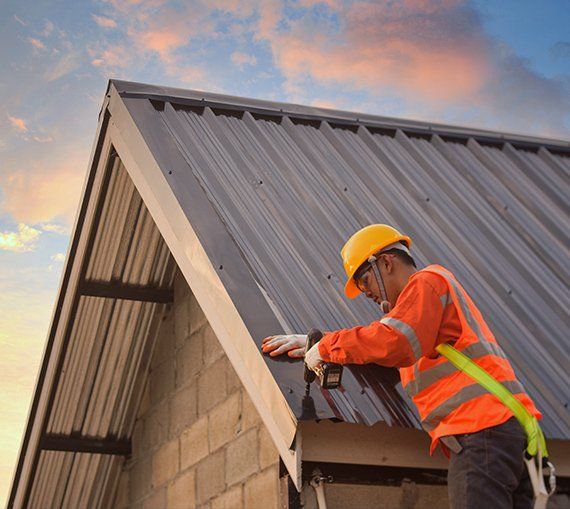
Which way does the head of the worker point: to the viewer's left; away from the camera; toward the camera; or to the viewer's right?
to the viewer's left

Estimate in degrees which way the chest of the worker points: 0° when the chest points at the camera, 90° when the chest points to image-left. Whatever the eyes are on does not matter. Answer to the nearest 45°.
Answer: approximately 90°
